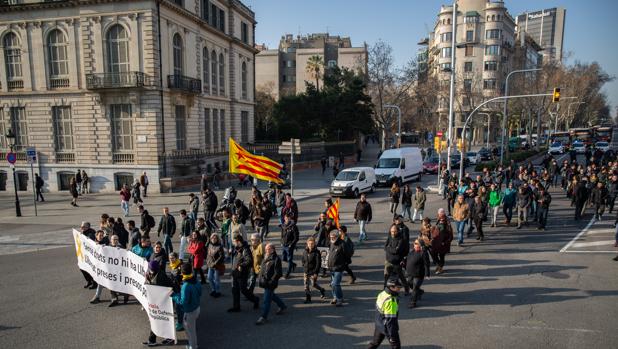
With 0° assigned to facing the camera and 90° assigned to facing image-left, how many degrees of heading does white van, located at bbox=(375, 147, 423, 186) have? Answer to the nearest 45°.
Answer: approximately 45°

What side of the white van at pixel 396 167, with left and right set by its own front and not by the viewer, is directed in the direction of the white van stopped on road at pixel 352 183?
front

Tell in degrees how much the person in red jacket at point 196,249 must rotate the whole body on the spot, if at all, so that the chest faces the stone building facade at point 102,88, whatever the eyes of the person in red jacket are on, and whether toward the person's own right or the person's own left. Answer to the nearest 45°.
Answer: approximately 135° to the person's own right

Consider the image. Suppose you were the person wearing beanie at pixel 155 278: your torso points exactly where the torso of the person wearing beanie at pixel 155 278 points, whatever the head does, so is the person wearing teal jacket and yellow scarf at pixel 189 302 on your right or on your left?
on your left

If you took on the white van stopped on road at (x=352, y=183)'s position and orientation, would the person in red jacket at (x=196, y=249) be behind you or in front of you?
in front

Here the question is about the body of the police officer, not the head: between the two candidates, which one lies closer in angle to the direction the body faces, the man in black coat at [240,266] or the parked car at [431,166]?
the parked car

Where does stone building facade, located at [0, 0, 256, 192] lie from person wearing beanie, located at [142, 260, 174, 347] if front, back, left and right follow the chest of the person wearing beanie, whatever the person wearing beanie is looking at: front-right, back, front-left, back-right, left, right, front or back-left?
back-right

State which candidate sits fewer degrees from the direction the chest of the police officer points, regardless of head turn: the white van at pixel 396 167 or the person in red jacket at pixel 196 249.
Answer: the white van

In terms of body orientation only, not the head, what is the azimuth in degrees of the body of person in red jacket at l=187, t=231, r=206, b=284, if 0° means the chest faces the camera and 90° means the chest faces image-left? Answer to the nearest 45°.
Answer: approximately 45°

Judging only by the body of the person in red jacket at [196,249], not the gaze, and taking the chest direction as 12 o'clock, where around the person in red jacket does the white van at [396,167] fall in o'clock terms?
The white van is roughly at 6 o'clock from the person in red jacket.
